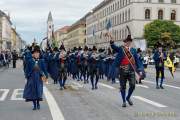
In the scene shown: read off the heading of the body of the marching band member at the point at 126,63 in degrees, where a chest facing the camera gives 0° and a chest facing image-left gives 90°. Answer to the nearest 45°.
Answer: approximately 0°

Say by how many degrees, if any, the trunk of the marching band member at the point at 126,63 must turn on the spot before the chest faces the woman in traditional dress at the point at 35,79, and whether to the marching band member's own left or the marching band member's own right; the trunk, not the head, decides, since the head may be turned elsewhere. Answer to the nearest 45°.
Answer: approximately 90° to the marching band member's own right

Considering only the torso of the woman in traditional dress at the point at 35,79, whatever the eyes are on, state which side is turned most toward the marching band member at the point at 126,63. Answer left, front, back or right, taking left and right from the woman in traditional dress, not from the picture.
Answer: left

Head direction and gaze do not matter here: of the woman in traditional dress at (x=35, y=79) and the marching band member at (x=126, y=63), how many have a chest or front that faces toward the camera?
2
